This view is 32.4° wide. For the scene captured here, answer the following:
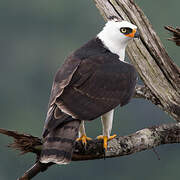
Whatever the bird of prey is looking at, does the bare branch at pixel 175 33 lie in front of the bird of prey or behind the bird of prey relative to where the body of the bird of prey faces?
in front

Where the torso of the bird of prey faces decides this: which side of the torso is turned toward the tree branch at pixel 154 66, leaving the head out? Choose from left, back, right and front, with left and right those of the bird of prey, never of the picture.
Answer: front

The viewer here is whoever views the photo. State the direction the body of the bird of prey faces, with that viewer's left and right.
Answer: facing away from the viewer and to the right of the viewer
